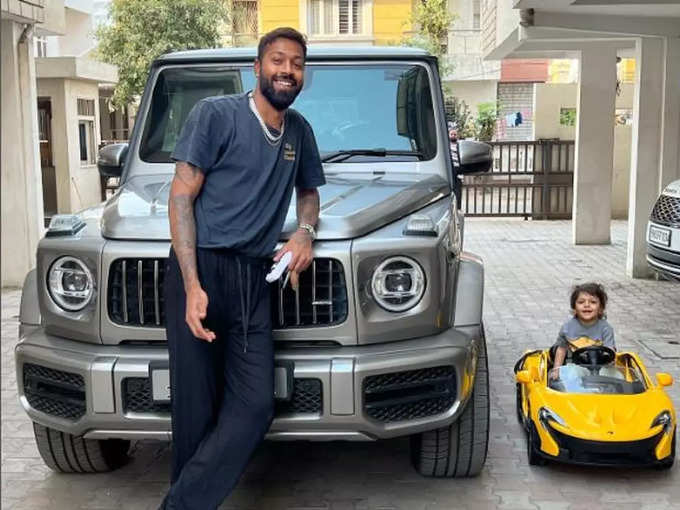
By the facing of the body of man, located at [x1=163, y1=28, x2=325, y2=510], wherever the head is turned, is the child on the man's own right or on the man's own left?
on the man's own left

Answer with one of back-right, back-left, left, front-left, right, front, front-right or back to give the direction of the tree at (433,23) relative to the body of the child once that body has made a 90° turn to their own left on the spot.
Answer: left

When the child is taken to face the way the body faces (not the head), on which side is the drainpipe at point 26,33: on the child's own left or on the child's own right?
on the child's own right

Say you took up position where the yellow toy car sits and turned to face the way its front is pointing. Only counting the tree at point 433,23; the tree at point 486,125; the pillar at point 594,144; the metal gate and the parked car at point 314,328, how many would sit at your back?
4

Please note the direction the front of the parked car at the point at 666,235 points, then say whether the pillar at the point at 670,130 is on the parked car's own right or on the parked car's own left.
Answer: on the parked car's own right

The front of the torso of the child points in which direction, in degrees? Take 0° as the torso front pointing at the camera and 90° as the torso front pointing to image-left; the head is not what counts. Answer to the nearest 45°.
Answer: approximately 0°

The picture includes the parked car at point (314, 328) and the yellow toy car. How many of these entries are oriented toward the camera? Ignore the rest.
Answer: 2

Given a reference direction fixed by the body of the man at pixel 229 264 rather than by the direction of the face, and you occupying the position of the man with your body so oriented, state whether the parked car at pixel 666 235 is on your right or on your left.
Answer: on your left

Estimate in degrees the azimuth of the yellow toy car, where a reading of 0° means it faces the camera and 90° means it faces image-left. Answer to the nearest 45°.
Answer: approximately 0°

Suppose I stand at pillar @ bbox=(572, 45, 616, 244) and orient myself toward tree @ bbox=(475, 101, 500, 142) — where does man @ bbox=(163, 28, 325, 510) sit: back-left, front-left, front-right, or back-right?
back-left

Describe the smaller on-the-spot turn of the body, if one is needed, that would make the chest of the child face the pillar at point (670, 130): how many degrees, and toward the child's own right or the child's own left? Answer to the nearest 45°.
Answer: approximately 180°

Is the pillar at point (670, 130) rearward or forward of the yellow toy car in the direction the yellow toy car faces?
rearward
